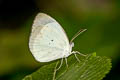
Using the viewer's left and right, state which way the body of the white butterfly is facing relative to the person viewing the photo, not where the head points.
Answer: facing to the right of the viewer
